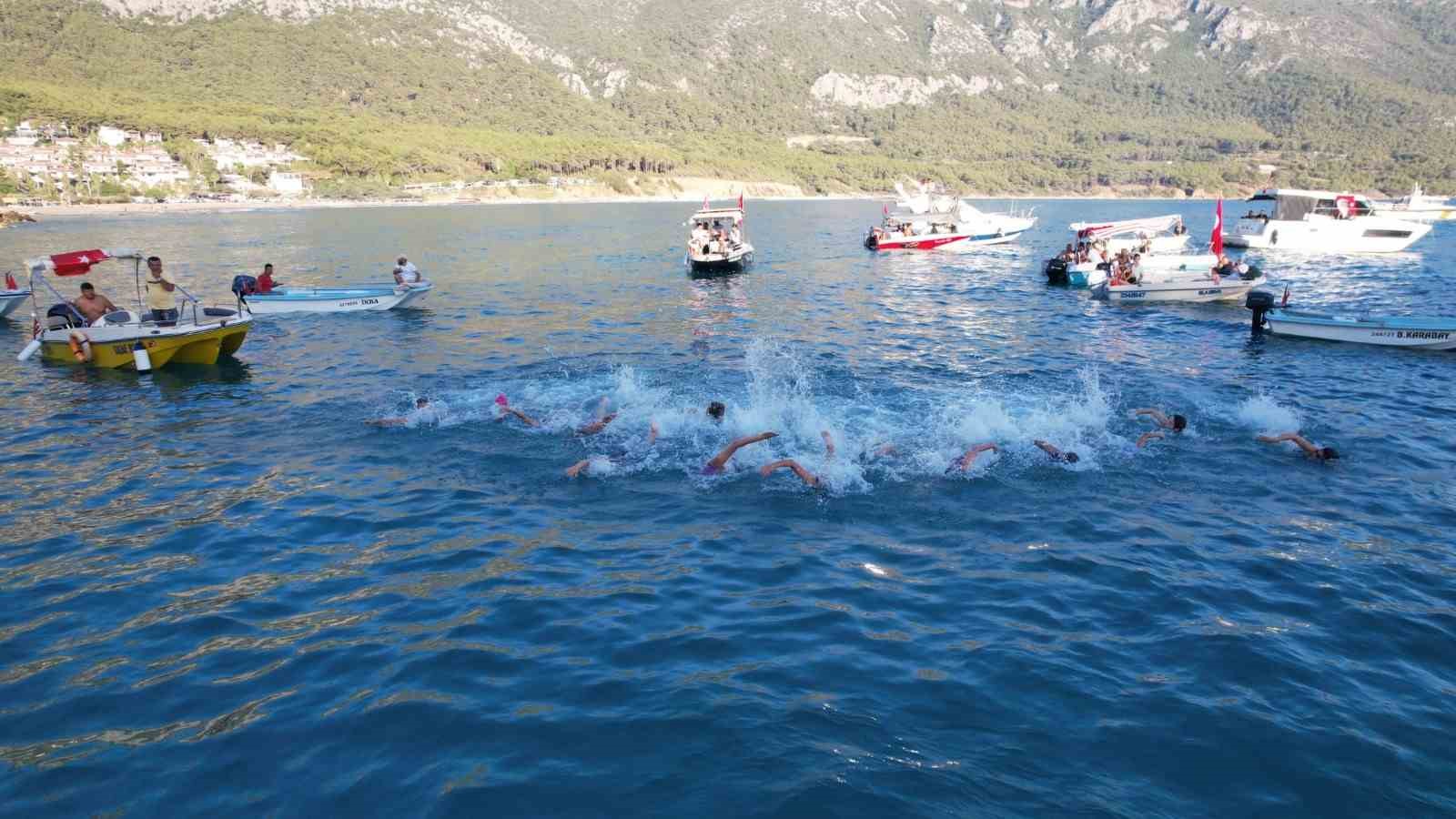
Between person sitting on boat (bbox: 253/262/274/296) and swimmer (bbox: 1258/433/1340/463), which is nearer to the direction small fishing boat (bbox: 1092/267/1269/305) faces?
the swimmer

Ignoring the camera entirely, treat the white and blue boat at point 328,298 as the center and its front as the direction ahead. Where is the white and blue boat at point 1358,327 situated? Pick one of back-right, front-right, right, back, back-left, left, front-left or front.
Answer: front-right

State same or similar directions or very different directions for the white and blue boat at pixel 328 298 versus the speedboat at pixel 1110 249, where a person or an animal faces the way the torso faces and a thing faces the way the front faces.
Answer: same or similar directions

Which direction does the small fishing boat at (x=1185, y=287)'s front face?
to the viewer's right

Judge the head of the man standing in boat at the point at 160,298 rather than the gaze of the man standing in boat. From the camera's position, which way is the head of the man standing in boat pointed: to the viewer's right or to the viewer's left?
to the viewer's right

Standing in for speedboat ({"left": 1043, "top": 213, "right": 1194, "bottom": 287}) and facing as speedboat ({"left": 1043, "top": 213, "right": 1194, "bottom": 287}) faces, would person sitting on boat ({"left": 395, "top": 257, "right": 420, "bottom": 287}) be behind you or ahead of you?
behind

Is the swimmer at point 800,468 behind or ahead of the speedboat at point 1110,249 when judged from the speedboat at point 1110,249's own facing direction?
behind

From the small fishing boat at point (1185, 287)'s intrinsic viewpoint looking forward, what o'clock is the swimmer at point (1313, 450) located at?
The swimmer is roughly at 3 o'clock from the small fishing boat.

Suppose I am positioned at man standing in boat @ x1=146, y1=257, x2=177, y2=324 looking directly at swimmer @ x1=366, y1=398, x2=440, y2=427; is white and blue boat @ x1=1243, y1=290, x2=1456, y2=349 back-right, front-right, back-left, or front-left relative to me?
front-left

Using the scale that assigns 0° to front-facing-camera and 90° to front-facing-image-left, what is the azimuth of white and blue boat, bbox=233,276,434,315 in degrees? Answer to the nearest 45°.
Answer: approximately 270°

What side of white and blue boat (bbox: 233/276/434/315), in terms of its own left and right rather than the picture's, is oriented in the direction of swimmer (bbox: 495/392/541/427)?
right

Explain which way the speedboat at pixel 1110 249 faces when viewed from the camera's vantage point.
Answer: facing away from the viewer and to the right of the viewer
